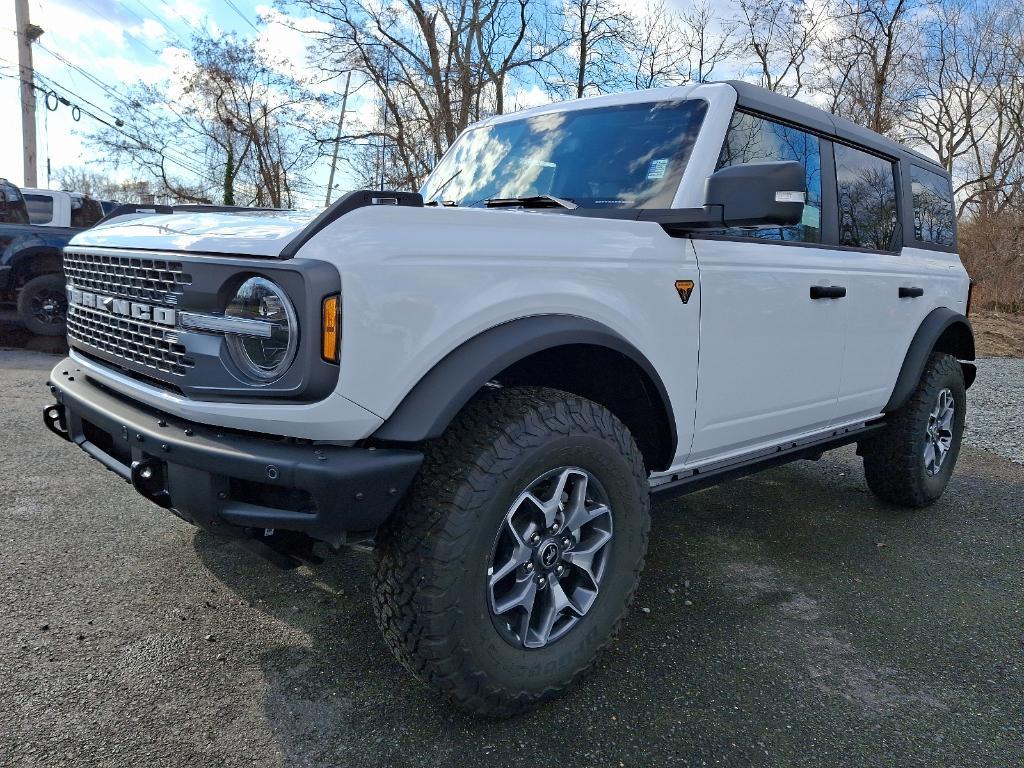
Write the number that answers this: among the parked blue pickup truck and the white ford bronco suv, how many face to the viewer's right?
0

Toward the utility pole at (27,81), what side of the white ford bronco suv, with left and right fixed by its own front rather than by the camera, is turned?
right

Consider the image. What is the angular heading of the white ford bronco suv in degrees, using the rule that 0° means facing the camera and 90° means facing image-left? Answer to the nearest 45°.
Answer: approximately 45°

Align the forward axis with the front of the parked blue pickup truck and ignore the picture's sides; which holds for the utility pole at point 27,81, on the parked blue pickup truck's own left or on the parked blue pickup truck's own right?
on the parked blue pickup truck's own right
